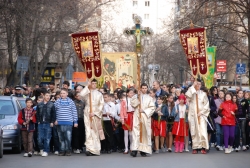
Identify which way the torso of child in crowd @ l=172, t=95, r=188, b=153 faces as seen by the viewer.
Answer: toward the camera

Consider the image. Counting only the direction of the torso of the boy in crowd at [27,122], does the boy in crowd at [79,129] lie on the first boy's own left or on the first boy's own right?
on the first boy's own left

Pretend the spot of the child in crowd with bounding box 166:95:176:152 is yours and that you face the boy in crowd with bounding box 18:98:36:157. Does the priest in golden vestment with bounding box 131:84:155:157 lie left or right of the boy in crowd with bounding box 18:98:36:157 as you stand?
left

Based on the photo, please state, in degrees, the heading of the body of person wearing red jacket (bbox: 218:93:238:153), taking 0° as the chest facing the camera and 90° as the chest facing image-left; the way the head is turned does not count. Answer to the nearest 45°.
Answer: approximately 0°

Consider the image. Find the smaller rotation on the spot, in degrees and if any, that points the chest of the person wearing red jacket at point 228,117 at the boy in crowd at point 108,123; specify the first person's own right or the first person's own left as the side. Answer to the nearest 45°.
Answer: approximately 90° to the first person's own right

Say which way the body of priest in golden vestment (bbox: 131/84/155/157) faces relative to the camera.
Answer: toward the camera

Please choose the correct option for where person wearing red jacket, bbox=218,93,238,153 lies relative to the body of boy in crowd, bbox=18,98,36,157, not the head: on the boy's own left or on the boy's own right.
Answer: on the boy's own left

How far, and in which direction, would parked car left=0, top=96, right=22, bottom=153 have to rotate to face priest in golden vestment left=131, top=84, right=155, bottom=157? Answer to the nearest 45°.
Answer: approximately 90° to its left

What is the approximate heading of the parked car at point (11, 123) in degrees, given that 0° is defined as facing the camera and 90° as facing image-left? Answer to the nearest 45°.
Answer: approximately 0°
